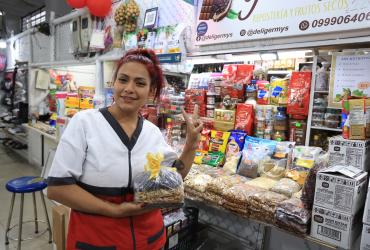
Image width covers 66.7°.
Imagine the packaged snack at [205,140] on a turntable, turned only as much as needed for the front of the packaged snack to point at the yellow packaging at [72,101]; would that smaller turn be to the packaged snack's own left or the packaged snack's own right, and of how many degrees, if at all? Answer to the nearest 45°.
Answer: approximately 135° to the packaged snack's own right

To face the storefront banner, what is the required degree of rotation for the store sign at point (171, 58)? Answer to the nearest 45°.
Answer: approximately 45° to its left

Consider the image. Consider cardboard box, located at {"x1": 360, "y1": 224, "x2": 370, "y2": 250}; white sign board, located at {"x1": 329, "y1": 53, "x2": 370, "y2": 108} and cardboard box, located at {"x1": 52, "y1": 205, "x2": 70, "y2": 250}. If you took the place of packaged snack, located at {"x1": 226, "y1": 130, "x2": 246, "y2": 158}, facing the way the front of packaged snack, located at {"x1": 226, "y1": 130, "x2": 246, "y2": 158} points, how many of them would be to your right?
1

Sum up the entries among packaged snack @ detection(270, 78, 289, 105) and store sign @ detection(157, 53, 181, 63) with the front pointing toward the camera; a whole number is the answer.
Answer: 2

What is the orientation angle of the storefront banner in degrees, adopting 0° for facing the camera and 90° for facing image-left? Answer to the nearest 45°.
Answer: approximately 45°

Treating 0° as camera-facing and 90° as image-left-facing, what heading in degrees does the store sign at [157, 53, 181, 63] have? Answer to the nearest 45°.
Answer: approximately 0°
